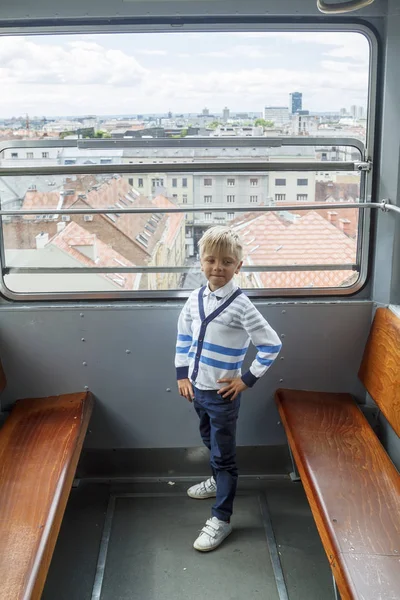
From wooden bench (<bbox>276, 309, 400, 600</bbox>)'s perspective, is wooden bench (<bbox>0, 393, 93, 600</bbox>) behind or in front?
in front

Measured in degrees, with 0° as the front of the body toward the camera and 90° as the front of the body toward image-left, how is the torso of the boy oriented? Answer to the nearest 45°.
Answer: approximately 45°

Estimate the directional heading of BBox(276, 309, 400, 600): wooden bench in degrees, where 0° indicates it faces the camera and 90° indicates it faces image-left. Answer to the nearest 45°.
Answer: approximately 90°

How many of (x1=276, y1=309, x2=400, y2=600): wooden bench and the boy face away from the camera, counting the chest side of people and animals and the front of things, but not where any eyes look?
0
